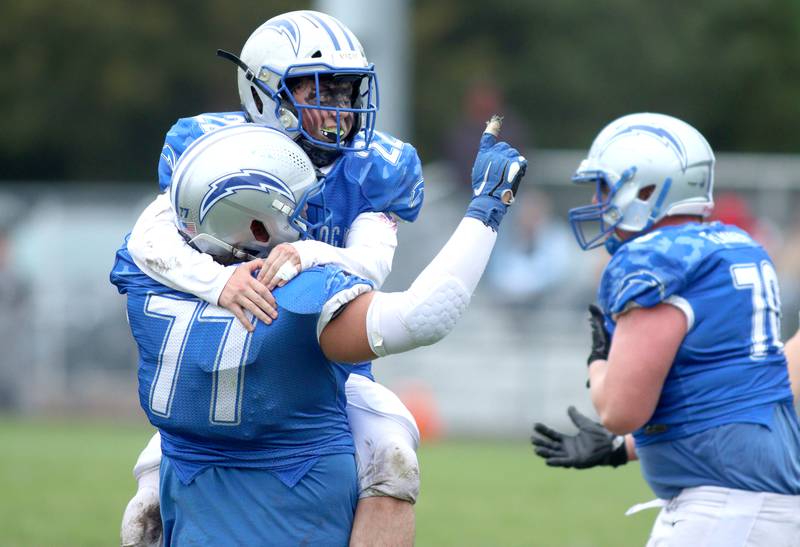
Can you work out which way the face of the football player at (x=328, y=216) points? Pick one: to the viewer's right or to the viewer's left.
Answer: to the viewer's right

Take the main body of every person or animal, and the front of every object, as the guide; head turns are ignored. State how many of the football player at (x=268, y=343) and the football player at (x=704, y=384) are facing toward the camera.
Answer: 0

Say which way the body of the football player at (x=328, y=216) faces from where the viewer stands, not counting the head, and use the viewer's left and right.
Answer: facing the viewer and to the right of the viewer

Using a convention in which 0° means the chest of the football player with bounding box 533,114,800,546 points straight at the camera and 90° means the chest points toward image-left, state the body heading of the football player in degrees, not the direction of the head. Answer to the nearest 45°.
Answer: approximately 135°

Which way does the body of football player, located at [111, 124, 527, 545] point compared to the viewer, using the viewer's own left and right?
facing away from the viewer and to the right of the viewer

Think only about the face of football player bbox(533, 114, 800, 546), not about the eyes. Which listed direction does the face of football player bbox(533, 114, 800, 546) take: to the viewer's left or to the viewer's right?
to the viewer's left
